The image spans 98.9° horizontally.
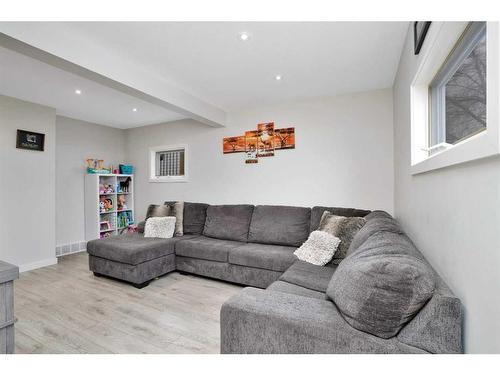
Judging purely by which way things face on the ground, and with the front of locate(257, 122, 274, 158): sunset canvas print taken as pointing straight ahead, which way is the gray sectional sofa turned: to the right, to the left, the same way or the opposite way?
the same way

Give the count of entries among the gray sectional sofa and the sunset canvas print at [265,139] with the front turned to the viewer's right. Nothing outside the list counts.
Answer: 0

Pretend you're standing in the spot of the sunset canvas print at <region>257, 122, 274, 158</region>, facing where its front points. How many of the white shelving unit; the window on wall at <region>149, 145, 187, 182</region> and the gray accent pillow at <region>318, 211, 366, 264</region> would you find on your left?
1

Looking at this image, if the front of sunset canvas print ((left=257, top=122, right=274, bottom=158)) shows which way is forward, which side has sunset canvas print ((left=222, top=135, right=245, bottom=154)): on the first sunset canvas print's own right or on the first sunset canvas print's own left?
on the first sunset canvas print's own right

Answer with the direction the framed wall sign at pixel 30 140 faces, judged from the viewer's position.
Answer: facing the viewer and to the right of the viewer

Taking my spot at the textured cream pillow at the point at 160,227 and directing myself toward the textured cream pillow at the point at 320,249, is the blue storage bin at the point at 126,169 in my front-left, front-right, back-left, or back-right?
back-left

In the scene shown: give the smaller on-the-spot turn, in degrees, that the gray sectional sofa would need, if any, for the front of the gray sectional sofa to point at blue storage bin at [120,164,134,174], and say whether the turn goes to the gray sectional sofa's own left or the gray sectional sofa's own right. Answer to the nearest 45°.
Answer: approximately 90° to the gray sectional sofa's own right

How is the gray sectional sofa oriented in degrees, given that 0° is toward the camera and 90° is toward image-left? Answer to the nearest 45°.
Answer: approximately 45°

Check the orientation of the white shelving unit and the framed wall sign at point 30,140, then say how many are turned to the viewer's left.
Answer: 0

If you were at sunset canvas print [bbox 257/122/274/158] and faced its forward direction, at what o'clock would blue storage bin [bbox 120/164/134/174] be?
The blue storage bin is roughly at 2 o'clock from the sunset canvas print.

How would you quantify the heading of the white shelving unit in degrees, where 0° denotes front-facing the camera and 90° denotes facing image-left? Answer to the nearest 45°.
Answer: approximately 315°

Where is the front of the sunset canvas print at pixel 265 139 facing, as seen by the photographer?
facing the viewer and to the left of the viewer

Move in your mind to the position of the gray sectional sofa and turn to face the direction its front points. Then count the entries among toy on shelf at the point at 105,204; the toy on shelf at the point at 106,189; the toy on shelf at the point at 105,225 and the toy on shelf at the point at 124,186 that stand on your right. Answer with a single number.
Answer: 4
